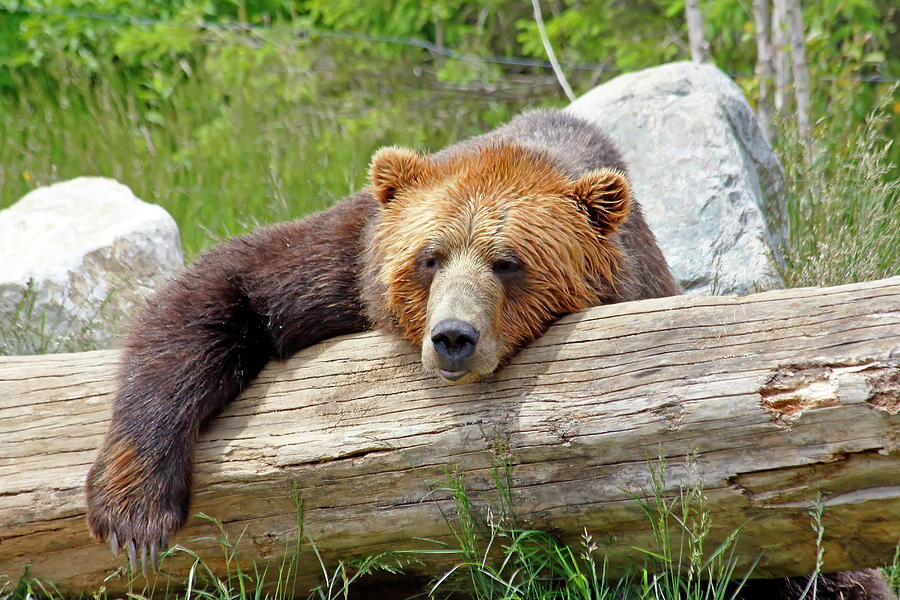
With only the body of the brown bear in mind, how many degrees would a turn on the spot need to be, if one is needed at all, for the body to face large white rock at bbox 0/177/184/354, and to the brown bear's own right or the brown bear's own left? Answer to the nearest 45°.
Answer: approximately 135° to the brown bear's own right

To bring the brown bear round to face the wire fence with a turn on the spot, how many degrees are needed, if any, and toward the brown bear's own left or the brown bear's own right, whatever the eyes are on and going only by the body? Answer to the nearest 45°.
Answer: approximately 180°

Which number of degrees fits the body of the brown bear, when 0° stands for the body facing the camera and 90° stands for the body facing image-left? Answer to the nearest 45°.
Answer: approximately 0°

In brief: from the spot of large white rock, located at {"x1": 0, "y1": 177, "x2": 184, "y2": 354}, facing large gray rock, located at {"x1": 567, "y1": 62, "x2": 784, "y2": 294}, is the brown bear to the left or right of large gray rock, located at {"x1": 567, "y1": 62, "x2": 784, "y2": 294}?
right

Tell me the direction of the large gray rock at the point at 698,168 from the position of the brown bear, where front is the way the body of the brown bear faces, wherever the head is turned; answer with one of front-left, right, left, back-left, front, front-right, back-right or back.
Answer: back-left

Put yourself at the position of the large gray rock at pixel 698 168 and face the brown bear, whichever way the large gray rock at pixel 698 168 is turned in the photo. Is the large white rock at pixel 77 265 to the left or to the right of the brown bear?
right
